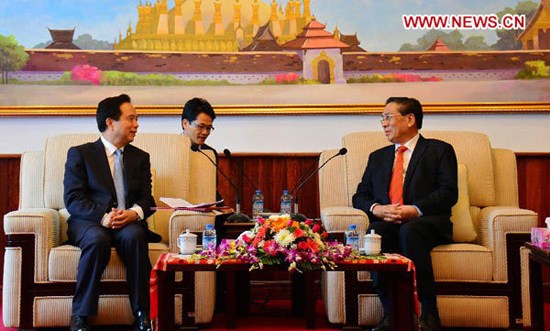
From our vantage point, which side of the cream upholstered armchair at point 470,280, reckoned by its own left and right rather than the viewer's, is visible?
front

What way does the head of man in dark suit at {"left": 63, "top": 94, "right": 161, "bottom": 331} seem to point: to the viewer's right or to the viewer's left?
to the viewer's right

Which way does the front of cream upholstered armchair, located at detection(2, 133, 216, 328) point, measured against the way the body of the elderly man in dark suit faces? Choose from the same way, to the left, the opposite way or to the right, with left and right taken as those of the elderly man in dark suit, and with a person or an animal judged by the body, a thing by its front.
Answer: to the left

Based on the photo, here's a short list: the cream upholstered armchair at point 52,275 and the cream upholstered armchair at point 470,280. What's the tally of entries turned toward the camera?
2

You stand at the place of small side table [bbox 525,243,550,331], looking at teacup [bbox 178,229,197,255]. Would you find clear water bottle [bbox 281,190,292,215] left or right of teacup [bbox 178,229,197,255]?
right

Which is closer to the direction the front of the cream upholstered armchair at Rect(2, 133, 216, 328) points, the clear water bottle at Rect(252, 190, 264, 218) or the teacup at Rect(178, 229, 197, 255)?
the teacup

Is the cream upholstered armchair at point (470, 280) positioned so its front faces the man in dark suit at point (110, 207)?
no

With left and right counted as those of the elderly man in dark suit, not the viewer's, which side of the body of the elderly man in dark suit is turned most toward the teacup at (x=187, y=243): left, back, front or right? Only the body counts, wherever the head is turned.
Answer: front

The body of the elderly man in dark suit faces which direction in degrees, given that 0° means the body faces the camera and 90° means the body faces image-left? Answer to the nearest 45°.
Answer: approximately 45°

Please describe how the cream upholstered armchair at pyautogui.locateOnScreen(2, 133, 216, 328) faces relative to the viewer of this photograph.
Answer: facing the viewer

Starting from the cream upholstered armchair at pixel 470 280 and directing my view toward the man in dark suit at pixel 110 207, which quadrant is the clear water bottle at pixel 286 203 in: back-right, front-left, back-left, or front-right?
front-right

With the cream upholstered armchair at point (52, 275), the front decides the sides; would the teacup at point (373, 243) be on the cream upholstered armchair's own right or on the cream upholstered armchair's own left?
on the cream upholstered armchair's own left

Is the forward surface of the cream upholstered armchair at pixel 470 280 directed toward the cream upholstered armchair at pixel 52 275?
no

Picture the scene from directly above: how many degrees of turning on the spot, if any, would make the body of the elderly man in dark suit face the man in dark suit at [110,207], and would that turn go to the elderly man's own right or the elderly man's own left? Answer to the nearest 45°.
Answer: approximately 45° to the elderly man's own right

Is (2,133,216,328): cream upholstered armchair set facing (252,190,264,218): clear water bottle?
no
